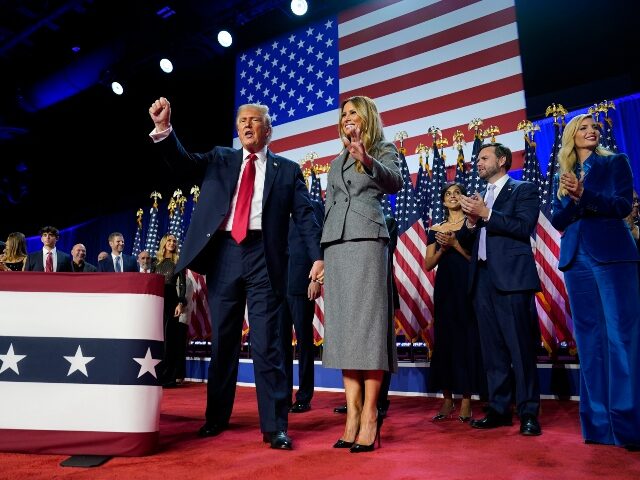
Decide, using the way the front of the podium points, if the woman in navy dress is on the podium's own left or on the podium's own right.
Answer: on the podium's own left

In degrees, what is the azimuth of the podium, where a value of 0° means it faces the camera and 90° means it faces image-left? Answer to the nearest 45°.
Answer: approximately 0°

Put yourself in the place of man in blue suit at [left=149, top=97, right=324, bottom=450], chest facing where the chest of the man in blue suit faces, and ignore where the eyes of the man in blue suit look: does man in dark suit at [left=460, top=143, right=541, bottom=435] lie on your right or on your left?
on your left

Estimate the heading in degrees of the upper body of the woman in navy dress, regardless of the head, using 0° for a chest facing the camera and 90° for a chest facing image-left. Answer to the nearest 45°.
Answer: approximately 0°

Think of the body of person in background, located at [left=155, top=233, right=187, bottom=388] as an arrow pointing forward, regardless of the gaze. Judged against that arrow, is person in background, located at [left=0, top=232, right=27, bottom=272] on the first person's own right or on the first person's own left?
on the first person's own right
